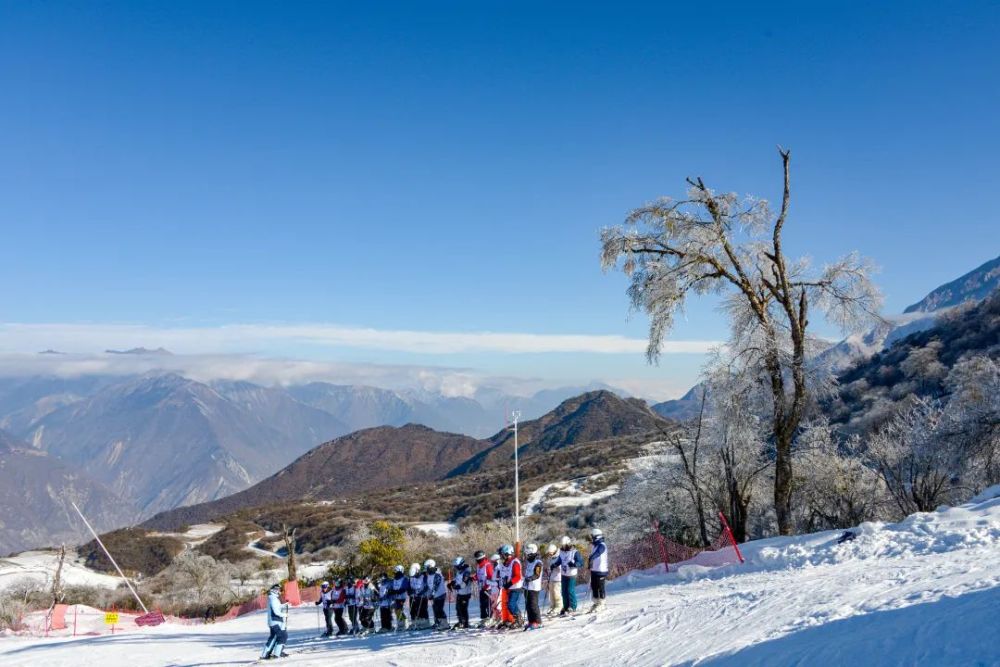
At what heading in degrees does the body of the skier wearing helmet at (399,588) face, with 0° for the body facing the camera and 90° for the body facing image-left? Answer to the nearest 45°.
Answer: approximately 45°

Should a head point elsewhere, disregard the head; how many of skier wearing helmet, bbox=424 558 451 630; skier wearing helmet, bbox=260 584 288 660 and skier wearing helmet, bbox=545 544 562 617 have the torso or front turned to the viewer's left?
2

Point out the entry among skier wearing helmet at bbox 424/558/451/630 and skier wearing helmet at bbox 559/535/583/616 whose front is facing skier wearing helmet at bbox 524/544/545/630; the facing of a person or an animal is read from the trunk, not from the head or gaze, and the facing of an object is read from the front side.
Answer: skier wearing helmet at bbox 559/535/583/616

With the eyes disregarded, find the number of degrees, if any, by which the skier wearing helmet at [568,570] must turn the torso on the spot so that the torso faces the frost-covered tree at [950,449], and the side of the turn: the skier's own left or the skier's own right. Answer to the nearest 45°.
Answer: approximately 180°

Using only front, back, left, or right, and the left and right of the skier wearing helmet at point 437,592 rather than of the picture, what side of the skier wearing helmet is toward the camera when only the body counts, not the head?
left

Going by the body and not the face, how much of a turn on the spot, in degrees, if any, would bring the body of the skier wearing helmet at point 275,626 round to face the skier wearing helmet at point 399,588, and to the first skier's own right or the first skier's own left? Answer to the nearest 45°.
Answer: approximately 45° to the first skier's own left

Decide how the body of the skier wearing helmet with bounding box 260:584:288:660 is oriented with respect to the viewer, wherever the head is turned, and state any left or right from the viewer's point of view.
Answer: facing to the right of the viewer

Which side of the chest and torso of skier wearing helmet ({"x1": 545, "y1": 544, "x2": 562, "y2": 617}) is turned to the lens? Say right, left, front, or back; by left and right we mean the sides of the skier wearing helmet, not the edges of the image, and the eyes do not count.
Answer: left

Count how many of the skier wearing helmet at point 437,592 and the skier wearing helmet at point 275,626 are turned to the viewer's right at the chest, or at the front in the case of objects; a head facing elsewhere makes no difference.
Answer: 1

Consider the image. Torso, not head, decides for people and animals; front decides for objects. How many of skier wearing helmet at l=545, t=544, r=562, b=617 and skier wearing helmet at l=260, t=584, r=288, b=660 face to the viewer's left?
1

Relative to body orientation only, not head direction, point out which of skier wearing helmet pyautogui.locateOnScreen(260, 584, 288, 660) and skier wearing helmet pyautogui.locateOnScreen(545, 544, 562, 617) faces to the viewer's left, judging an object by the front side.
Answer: skier wearing helmet pyautogui.locateOnScreen(545, 544, 562, 617)

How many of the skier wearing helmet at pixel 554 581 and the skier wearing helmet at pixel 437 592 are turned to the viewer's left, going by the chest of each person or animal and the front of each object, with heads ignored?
2
